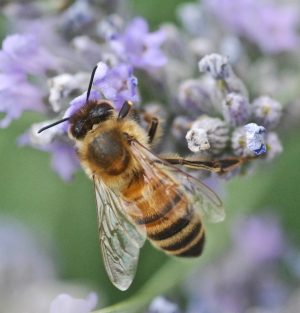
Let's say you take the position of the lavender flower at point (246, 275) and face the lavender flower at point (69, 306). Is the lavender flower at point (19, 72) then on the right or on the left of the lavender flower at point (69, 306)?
right

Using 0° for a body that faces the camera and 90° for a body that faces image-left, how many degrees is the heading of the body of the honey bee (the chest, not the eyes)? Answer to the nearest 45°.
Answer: approximately 135°

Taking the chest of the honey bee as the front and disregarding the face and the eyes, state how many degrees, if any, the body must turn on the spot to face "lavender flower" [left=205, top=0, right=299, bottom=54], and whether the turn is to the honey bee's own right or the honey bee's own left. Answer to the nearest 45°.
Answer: approximately 45° to the honey bee's own right

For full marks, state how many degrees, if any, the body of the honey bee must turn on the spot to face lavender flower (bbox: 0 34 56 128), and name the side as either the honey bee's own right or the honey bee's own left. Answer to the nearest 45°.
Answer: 0° — it already faces it

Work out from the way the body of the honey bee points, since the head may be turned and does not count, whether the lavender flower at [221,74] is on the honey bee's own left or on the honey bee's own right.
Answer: on the honey bee's own right

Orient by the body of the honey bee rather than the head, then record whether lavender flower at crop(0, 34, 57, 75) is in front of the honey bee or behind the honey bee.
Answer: in front

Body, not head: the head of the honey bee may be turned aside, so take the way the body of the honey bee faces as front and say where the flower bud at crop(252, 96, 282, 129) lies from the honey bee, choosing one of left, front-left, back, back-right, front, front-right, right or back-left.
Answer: right

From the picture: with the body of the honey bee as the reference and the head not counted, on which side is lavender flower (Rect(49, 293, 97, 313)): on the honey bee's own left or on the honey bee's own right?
on the honey bee's own left

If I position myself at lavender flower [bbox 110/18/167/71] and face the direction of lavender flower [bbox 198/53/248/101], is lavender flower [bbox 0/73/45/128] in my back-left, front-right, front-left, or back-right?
back-right

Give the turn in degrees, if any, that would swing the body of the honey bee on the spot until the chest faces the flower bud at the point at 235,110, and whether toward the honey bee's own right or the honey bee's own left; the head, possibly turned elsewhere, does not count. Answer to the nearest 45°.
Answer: approximately 90° to the honey bee's own right
